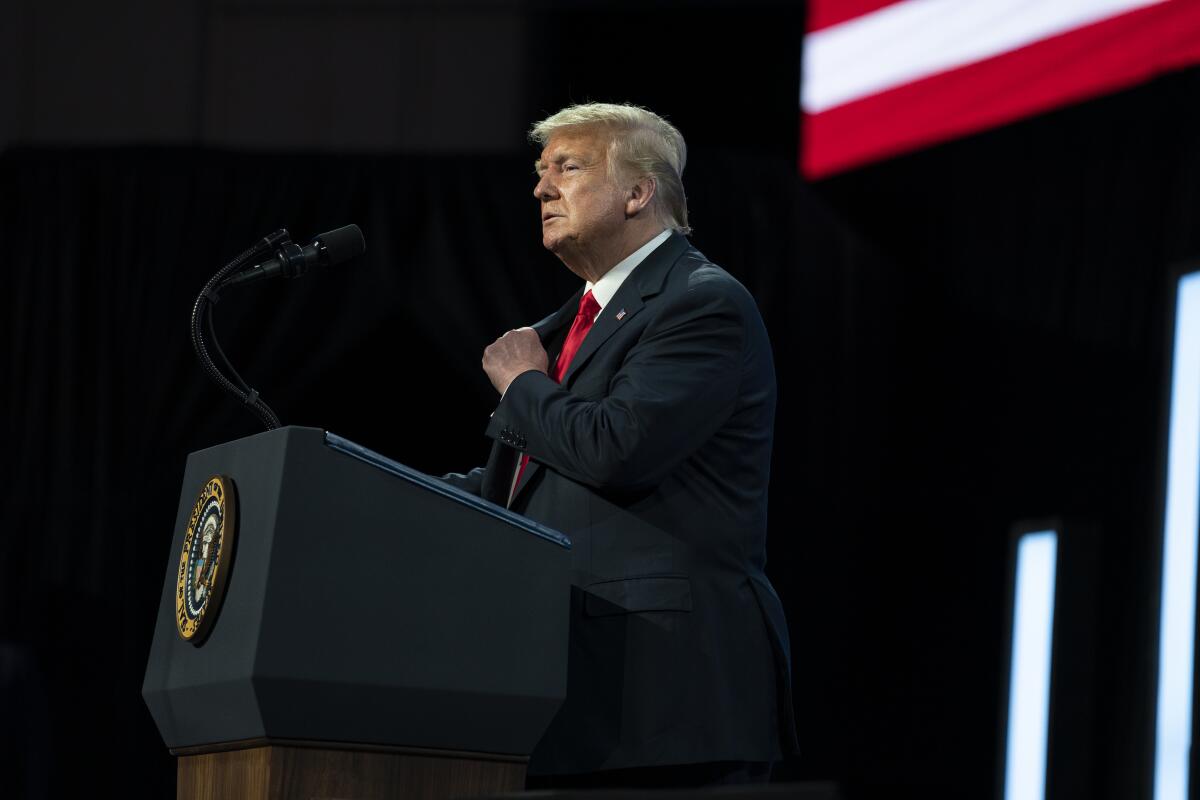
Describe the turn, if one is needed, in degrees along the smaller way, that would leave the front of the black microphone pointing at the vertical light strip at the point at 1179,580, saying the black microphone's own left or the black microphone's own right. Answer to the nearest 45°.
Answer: approximately 45° to the black microphone's own left

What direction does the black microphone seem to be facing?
to the viewer's right

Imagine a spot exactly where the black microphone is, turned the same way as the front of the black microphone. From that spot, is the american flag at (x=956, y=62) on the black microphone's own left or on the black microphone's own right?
on the black microphone's own left

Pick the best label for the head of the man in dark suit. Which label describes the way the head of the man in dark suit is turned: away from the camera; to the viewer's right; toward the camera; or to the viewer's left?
to the viewer's left
